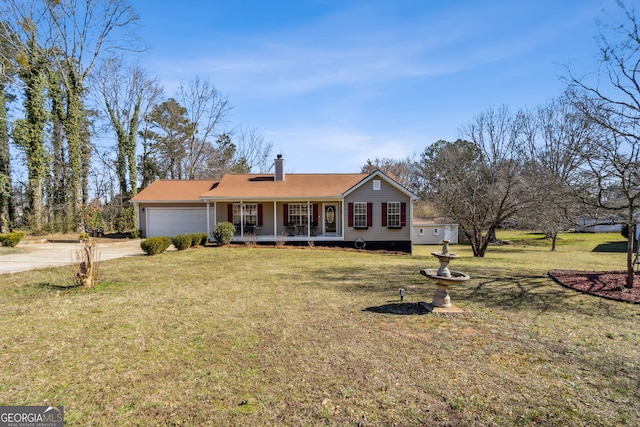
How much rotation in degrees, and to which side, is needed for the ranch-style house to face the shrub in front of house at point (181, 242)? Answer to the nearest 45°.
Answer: approximately 45° to its right

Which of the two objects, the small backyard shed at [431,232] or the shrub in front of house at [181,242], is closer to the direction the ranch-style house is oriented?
the shrub in front of house

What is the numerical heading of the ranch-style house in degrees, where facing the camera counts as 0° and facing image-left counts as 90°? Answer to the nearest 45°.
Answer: approximately 0°

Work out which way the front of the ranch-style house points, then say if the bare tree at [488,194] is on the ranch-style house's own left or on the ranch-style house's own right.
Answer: on the ranch-style house's own left

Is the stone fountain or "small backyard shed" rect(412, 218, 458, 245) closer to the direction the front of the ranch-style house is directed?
the stone fountain

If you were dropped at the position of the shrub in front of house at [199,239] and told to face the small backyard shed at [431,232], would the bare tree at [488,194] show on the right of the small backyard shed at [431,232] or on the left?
right

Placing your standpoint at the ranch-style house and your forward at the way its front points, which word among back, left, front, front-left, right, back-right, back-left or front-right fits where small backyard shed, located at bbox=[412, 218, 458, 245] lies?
back-left

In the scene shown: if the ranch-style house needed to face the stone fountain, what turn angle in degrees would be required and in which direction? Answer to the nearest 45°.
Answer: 0° — it already faces it

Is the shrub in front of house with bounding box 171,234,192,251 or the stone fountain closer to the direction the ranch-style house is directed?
the stone fountain

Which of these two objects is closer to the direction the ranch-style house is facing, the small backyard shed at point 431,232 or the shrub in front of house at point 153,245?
the shrub in front of house
